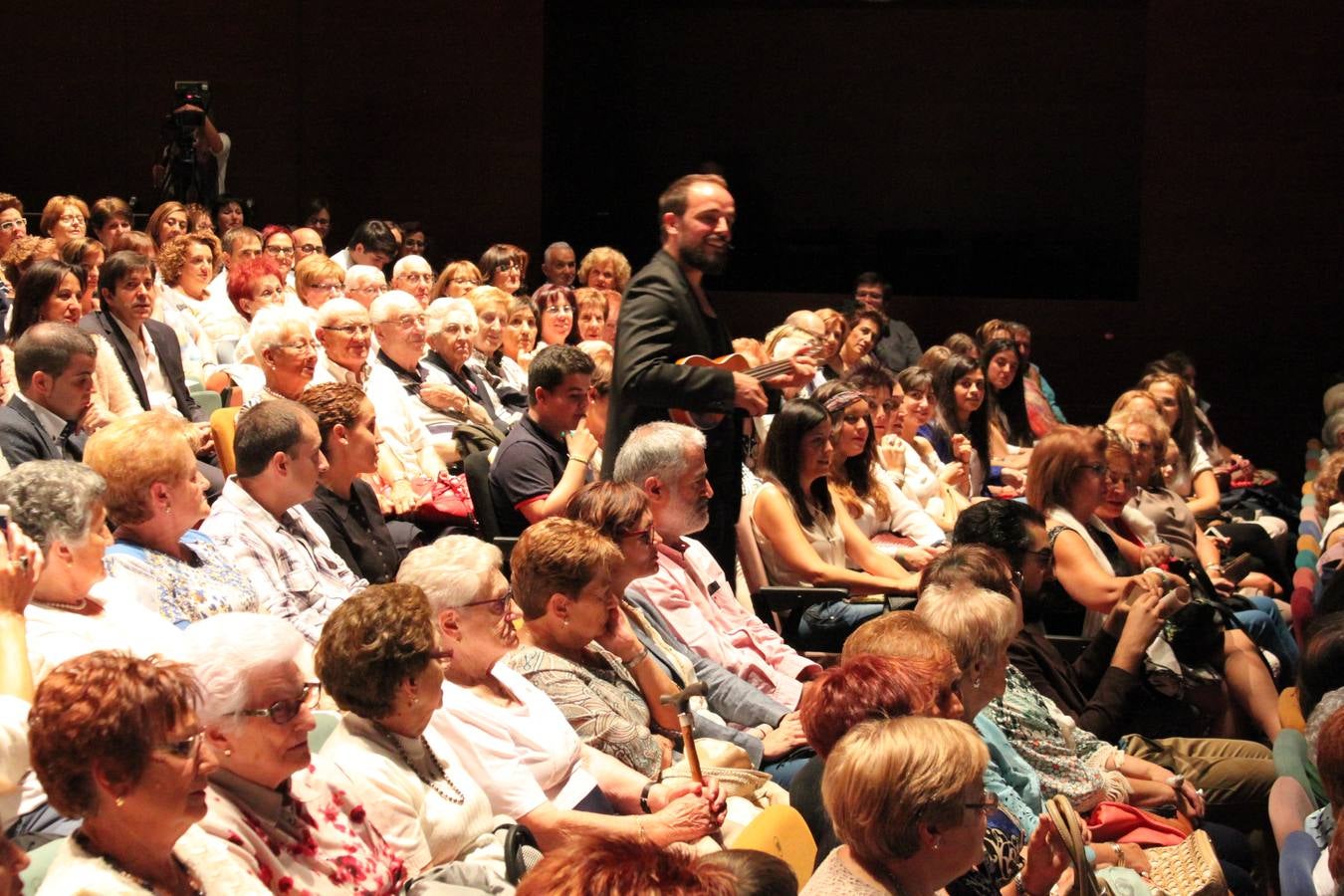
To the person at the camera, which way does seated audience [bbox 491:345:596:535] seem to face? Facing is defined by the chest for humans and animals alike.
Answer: facing to the right of the viewer

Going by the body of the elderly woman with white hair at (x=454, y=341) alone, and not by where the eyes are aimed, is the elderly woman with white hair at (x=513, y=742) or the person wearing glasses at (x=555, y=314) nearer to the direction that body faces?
the elderly woman with white hair

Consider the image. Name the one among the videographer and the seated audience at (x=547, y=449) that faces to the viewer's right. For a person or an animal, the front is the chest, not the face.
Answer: the seated audience

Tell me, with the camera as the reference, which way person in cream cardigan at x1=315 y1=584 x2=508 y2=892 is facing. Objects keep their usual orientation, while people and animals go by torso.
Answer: facing to the right of the viewer

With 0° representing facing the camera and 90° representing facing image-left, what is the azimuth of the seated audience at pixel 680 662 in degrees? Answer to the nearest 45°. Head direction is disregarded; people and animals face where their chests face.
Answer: approximately 270°

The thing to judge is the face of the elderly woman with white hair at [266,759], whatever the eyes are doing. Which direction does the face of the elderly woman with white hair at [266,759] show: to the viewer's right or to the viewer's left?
to the viewer's right

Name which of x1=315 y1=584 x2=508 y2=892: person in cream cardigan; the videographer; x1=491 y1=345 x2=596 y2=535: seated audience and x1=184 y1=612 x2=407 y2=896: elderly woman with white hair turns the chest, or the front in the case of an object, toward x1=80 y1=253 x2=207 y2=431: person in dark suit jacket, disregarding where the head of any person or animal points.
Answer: the videographer

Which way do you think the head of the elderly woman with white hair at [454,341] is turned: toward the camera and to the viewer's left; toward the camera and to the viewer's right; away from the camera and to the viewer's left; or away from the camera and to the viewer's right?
toward the camera and to the viewer's right

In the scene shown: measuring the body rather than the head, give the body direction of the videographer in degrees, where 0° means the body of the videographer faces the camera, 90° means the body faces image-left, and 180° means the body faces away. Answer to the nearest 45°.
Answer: approximately 0°

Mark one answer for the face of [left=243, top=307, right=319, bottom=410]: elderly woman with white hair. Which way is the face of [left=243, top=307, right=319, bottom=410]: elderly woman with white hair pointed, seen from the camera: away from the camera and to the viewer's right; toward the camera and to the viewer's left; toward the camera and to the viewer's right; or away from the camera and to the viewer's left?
toward the camera and to the viewer's right

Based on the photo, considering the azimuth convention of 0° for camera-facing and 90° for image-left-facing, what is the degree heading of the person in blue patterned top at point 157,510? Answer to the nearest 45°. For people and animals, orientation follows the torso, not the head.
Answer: approximately 270°
